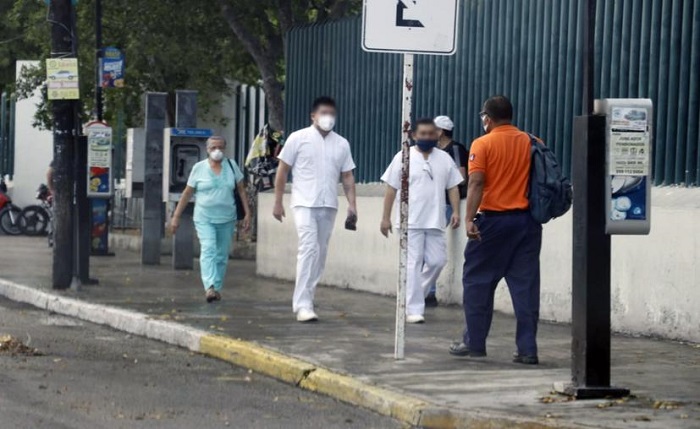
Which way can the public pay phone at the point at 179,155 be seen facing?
toward the camera

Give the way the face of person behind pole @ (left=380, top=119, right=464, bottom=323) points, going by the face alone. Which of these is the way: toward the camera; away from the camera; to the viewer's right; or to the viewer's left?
toward the camera

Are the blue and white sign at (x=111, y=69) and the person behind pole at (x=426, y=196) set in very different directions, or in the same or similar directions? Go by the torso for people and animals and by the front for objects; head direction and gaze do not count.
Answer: same or similar directions

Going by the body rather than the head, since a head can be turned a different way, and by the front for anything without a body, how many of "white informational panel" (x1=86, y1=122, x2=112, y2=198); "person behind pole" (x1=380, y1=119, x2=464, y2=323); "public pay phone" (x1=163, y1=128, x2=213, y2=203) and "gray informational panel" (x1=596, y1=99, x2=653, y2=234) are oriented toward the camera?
4

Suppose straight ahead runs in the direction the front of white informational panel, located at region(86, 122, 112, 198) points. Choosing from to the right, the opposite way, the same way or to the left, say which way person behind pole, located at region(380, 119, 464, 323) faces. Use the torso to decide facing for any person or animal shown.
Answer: the same way

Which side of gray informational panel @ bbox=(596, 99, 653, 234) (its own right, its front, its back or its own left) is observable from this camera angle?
front

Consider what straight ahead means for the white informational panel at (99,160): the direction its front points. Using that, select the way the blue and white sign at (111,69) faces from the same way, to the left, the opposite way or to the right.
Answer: the same way

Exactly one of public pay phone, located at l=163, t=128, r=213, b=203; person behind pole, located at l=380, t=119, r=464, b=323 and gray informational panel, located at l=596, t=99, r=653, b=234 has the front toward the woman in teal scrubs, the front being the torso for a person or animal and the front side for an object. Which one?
the public pay phone

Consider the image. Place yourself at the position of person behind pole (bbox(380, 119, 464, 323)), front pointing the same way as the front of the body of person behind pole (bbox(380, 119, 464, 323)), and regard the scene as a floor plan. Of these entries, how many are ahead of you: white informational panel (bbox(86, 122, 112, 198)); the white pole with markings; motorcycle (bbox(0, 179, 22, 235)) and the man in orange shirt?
2

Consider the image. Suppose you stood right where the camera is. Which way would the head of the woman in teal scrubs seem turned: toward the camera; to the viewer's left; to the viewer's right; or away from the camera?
toward the camera

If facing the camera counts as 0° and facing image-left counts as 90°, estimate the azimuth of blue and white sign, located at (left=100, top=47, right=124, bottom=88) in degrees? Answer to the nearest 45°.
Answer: approximately 0°

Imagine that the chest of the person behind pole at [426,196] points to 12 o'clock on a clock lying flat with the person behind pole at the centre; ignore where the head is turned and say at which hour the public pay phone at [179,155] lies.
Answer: The public pay phone is roughly at 5 o'clock from the person behind pole.

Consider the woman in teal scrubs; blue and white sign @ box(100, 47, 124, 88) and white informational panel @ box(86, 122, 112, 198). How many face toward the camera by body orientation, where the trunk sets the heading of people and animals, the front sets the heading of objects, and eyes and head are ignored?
3
